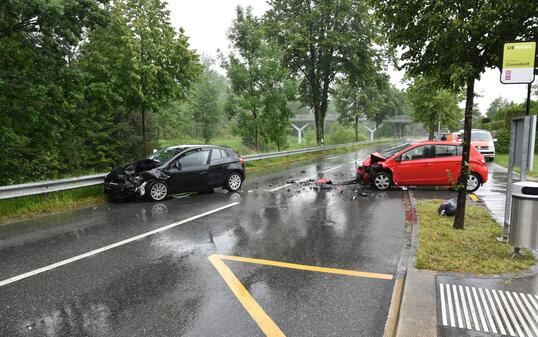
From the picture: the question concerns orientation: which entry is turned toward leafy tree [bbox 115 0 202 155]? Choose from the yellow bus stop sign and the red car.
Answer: the red car

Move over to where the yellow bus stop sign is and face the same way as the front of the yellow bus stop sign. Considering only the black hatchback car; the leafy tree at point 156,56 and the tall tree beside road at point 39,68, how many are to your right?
3

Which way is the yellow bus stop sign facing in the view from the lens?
facing the viewer

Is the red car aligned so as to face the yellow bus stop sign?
no

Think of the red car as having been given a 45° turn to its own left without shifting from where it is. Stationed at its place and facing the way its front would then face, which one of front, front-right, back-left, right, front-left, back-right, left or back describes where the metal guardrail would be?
front

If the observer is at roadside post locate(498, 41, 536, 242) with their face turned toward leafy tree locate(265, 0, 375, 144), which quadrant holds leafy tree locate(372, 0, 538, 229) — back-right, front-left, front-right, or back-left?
front-left

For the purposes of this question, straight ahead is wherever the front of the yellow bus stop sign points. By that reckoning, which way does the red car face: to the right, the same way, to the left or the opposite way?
to the right

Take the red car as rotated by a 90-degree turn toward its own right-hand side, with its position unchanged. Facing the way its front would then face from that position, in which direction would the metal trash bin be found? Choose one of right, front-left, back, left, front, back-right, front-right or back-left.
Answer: back

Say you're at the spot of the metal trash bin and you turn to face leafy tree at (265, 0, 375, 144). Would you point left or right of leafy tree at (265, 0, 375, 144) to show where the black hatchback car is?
left

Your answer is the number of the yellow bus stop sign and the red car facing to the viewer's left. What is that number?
1

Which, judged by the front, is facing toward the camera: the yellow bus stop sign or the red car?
the yellow bus stop sign

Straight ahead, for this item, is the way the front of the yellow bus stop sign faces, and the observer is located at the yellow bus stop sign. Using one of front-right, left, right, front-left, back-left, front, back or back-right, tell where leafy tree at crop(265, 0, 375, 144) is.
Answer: back-right

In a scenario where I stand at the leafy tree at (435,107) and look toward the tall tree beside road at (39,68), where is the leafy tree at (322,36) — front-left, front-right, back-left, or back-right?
front-right

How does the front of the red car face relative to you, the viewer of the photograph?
facing to the left of the viewer
